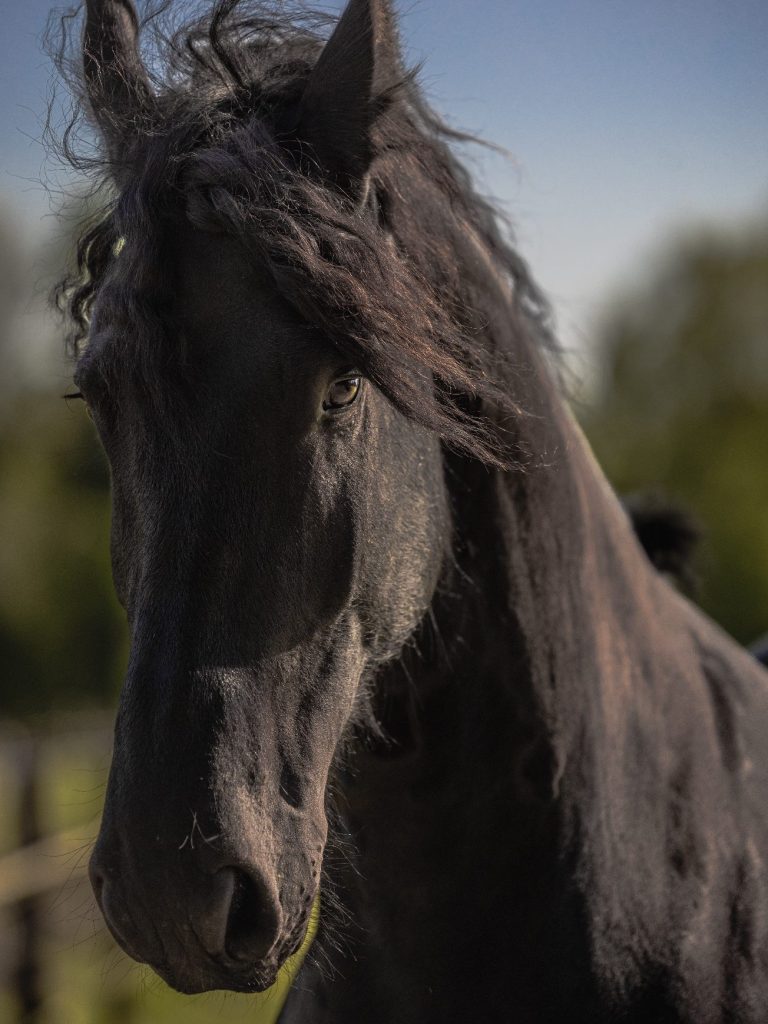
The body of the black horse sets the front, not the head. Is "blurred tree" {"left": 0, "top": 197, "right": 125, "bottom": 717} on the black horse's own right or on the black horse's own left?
on the black horse's own right

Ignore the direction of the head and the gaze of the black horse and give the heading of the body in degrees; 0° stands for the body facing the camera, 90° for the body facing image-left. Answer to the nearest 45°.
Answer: approximately 45°

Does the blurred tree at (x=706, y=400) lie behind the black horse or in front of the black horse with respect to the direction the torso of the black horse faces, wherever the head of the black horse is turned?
behind
